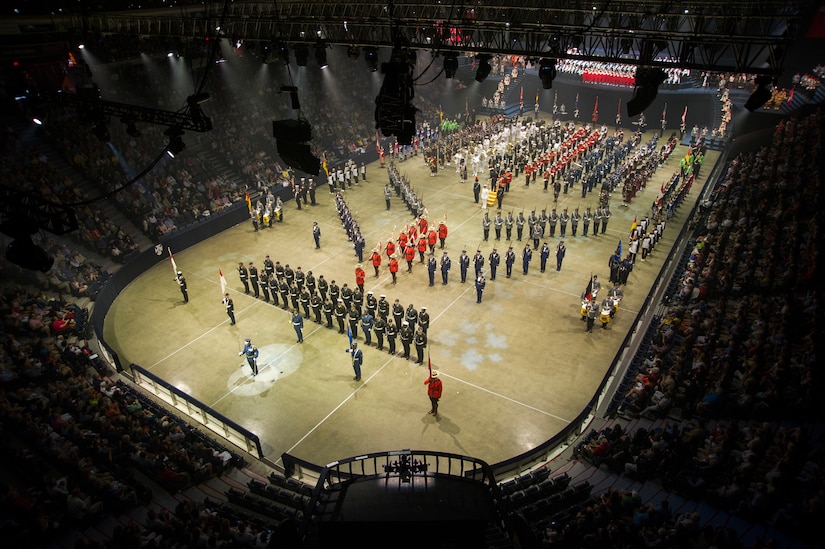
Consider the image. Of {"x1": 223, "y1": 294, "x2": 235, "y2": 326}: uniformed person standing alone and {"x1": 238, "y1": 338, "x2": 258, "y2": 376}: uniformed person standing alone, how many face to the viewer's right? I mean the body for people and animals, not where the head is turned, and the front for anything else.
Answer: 0

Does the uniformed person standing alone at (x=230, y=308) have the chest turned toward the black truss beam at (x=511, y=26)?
no

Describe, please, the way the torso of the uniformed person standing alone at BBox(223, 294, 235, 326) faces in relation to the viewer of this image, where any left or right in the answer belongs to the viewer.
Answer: facing the viewer and to the left of the viewer

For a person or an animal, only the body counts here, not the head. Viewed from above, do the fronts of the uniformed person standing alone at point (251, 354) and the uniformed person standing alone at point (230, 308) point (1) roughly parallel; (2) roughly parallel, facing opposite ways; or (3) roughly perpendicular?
roughly parallel

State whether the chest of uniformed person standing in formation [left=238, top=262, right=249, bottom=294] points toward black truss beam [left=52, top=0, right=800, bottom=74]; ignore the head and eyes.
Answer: no

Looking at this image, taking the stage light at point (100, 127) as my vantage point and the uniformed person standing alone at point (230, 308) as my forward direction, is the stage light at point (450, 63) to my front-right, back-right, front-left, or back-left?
front-left

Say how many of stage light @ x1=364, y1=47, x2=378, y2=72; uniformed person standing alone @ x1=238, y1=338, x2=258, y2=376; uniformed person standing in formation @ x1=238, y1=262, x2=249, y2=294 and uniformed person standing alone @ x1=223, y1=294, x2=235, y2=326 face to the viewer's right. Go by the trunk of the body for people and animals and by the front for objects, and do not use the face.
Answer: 0

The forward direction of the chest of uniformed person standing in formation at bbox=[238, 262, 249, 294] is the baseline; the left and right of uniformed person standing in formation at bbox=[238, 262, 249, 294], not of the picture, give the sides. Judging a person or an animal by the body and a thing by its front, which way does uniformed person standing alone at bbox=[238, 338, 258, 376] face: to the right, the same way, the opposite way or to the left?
the same way

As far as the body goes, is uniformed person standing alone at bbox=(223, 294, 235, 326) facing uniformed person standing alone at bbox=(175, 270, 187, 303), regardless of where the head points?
no

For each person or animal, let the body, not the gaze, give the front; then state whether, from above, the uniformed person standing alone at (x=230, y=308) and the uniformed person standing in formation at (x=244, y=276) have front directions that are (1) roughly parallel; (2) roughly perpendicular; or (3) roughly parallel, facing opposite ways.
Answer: roughly parallel

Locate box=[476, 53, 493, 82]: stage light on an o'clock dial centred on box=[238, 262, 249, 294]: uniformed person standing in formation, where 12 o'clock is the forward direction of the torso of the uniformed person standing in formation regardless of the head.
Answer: The stage light is roughly at 8 o'clock from the uniformed person standing in formation.

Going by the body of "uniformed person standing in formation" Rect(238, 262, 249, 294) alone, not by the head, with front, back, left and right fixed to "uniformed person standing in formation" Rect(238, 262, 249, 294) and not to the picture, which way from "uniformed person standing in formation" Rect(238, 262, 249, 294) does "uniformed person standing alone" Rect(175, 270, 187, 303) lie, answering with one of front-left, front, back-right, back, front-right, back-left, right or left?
front-right
